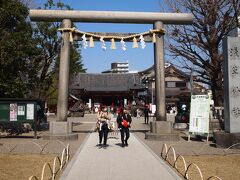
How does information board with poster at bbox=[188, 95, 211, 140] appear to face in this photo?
toward the camera
